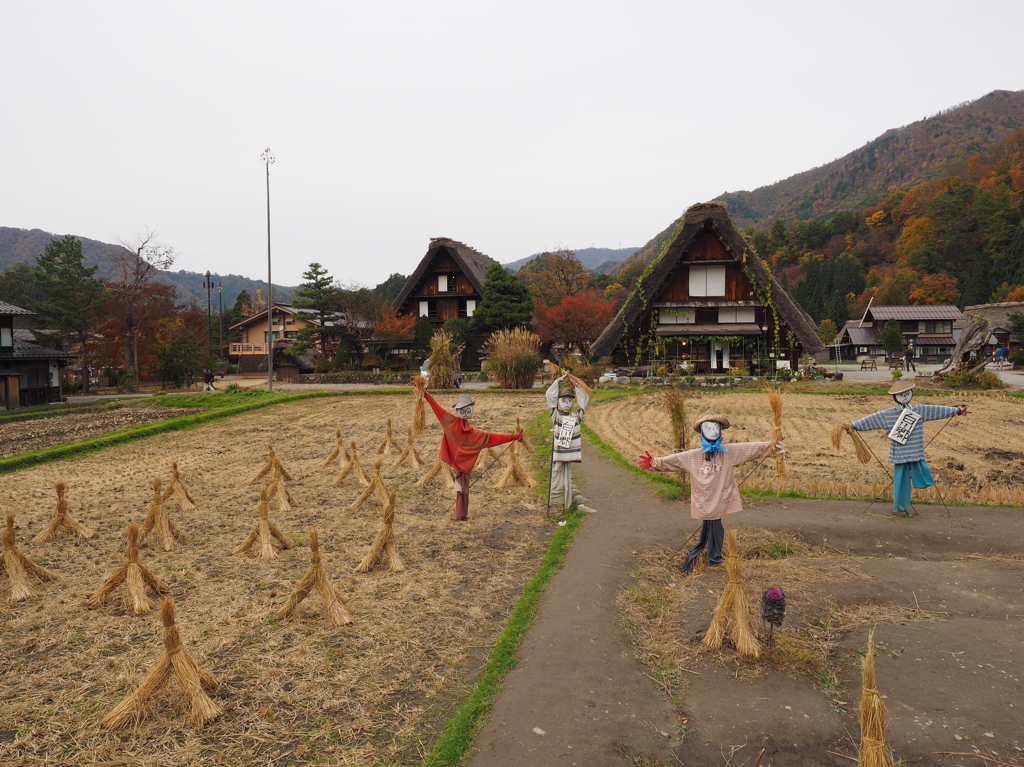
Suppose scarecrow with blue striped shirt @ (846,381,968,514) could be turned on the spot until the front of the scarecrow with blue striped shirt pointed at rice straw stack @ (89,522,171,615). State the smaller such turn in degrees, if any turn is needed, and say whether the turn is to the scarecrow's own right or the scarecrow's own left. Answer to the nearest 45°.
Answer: approximately 45° to the scarecrow's own right

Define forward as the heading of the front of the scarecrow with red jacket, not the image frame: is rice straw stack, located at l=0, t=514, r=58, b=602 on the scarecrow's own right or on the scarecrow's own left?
on the scarecrow's own right

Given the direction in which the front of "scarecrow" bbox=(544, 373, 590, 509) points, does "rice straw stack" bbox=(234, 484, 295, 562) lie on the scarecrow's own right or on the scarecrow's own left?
on the scarecrow's own right

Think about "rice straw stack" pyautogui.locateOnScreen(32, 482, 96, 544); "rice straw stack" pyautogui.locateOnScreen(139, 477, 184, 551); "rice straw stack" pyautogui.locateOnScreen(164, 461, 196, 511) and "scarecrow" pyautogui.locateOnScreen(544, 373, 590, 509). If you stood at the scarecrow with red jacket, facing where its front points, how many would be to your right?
3

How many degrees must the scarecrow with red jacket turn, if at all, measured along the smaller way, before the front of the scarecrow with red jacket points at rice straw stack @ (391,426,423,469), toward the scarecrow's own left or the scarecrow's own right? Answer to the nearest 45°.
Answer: approximately 180°

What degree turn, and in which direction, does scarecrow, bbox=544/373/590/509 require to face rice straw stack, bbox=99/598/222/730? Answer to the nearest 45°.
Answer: approximately 45° to its right

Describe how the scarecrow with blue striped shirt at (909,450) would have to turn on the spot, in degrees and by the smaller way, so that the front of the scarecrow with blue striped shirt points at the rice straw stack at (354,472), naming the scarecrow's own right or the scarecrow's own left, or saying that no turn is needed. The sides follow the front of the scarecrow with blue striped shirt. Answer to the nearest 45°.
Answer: approximately 90° to the scarecrow's own right

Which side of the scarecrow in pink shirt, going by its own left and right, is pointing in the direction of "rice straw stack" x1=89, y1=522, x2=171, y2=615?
right

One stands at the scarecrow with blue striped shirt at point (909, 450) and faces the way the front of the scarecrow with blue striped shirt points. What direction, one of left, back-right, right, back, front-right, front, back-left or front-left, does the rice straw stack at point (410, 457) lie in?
right

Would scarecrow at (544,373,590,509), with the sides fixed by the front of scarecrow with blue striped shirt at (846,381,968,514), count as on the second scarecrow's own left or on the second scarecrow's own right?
on the second scarecrow's own right

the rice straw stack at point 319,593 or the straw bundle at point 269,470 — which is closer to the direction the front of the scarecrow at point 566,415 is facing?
the rice straw stack

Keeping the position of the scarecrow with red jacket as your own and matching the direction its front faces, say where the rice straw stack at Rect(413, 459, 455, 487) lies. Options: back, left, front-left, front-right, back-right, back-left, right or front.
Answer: back

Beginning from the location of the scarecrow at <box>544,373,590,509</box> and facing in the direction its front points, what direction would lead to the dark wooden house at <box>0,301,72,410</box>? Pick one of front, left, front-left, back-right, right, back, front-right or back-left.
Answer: back-right

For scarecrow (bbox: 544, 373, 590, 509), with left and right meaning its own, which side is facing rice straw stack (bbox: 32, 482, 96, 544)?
right

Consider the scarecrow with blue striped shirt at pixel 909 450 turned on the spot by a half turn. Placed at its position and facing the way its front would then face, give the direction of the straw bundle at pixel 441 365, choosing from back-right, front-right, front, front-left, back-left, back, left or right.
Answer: front-left

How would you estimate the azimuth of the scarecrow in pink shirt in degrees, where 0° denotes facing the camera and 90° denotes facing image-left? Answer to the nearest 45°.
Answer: approximately 0°
